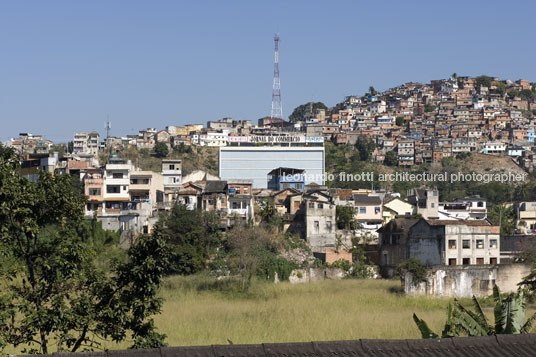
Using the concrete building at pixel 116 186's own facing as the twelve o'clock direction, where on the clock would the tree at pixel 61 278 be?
The tree is roughly at 12 o'clock from the concrete building.

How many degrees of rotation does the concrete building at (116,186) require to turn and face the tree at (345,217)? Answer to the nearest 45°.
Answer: approximately 90° to its left

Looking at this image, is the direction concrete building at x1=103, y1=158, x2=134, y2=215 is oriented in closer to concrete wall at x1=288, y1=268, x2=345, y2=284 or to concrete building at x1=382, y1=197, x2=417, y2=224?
the concrete wall

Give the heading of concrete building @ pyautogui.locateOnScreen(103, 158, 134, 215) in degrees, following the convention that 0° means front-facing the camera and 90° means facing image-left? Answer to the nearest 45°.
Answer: approximately 0°

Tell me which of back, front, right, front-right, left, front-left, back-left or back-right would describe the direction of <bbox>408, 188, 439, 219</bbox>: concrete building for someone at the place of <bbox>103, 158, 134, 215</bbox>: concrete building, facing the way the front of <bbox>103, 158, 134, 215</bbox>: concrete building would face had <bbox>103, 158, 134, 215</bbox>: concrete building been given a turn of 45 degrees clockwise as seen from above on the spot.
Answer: back-left

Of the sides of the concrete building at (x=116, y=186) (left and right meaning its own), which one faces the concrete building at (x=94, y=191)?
right

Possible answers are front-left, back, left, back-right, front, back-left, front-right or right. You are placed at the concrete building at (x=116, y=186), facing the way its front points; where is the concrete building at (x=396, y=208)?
left

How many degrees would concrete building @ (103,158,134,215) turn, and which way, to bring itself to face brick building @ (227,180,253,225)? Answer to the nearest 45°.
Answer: approximately 90° to its left

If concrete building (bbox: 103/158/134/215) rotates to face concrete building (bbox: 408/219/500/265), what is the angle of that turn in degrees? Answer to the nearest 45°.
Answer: approximately 45° to its left

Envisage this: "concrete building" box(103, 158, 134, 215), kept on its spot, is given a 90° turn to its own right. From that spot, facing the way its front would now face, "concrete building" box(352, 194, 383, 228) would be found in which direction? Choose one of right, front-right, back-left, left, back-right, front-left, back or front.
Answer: back

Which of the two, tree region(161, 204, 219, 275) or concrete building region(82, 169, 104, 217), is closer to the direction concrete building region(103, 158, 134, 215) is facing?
the tree

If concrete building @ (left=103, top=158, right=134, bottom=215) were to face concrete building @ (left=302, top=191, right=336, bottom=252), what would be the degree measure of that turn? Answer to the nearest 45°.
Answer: approximately 45° to its left
